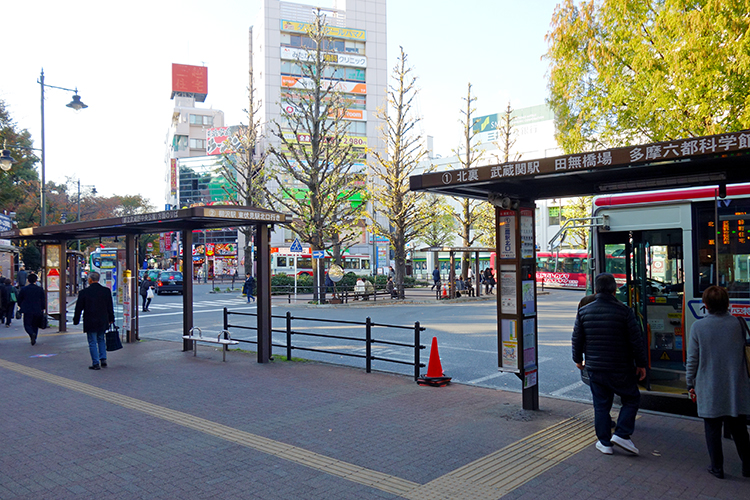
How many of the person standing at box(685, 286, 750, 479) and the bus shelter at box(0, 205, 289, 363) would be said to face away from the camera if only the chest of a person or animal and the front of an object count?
1

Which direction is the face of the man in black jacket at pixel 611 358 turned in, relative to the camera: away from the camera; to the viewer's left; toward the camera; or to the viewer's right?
away from the camera

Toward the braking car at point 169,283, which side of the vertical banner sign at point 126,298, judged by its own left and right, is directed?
back

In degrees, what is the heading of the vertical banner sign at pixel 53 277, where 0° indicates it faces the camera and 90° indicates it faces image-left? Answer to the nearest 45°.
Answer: approximately 0°

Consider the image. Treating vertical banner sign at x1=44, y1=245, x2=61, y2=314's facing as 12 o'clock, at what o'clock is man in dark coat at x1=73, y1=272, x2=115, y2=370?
The man in dark coat is roughly at 12 o'clock from the vertical banner sign.

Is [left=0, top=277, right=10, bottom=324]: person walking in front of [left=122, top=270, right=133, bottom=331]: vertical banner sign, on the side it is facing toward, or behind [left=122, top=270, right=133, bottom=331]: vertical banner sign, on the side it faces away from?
behind
